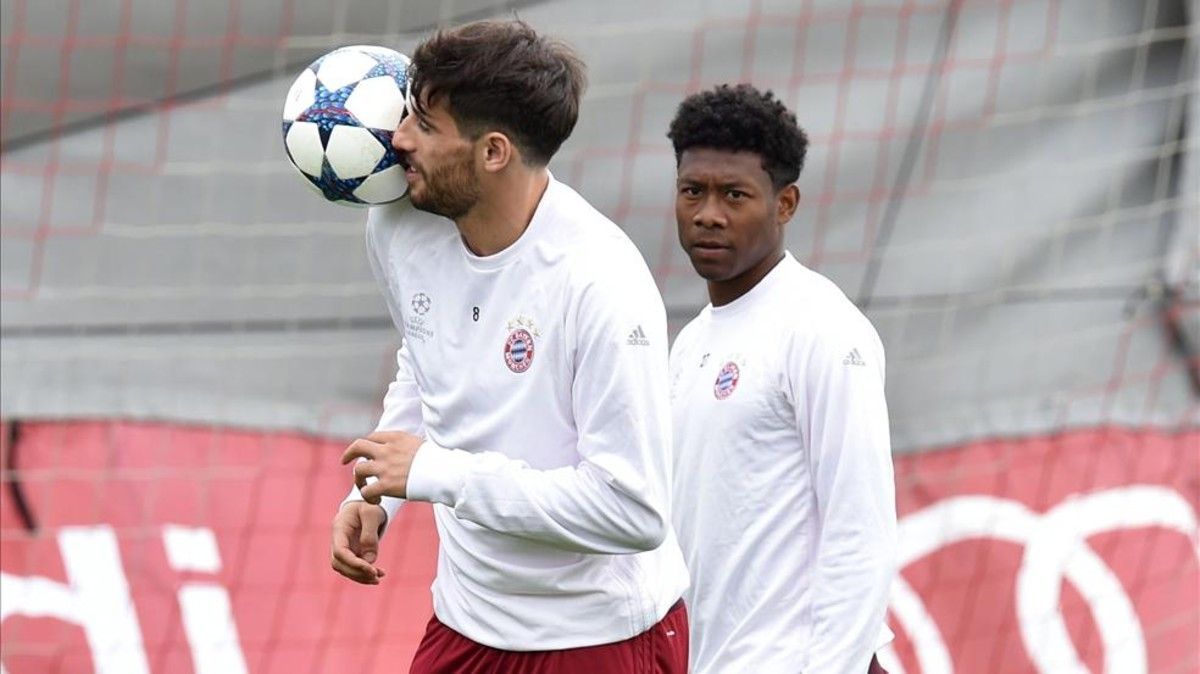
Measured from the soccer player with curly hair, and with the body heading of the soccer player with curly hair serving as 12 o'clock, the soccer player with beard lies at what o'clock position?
The soccer player with beard is roughly at 12 o'clock from the soccer player with curly hair.

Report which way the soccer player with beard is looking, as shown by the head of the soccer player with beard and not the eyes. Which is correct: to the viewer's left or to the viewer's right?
to the viewer's left

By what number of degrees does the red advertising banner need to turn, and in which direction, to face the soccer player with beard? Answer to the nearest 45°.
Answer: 0° — it already faces them

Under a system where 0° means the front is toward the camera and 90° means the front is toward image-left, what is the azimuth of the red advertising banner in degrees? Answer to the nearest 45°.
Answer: approximately 0°

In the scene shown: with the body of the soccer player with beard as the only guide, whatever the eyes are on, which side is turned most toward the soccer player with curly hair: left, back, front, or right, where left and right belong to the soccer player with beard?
back

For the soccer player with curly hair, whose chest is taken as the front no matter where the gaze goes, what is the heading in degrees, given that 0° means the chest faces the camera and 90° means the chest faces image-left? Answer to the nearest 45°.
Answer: approximately 45°
